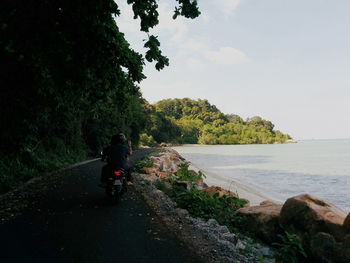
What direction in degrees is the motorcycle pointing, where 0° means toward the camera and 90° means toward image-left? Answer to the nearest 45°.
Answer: approximately 180°

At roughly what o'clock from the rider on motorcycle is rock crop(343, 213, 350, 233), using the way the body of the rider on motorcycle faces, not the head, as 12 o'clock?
The rock is roughly at 4 o'clock from the rider on motorcycle.

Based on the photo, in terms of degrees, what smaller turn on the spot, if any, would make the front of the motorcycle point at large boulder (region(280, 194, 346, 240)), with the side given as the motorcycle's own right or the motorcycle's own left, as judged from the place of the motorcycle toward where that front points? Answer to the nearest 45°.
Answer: approximately 90° to the motorcycle's own right

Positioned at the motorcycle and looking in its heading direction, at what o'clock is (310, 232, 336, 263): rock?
The rock is roughly at 4 o'clock from the motorcycle.

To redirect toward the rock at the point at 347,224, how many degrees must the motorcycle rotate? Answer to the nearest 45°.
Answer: approximately 135° to its right

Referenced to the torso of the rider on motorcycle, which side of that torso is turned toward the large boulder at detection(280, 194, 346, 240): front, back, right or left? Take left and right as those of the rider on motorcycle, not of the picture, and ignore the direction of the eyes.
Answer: right

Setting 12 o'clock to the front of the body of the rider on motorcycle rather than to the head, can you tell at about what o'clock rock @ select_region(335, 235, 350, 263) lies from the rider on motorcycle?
The rock is roughly at 4 o'clock from the rider on motorcycle.

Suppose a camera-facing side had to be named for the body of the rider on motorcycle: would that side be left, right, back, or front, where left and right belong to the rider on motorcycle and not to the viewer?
back

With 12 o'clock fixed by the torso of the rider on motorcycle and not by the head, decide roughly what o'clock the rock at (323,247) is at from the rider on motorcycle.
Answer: The rock is roughly at 4 o'clock from the rider on motorcycle.
